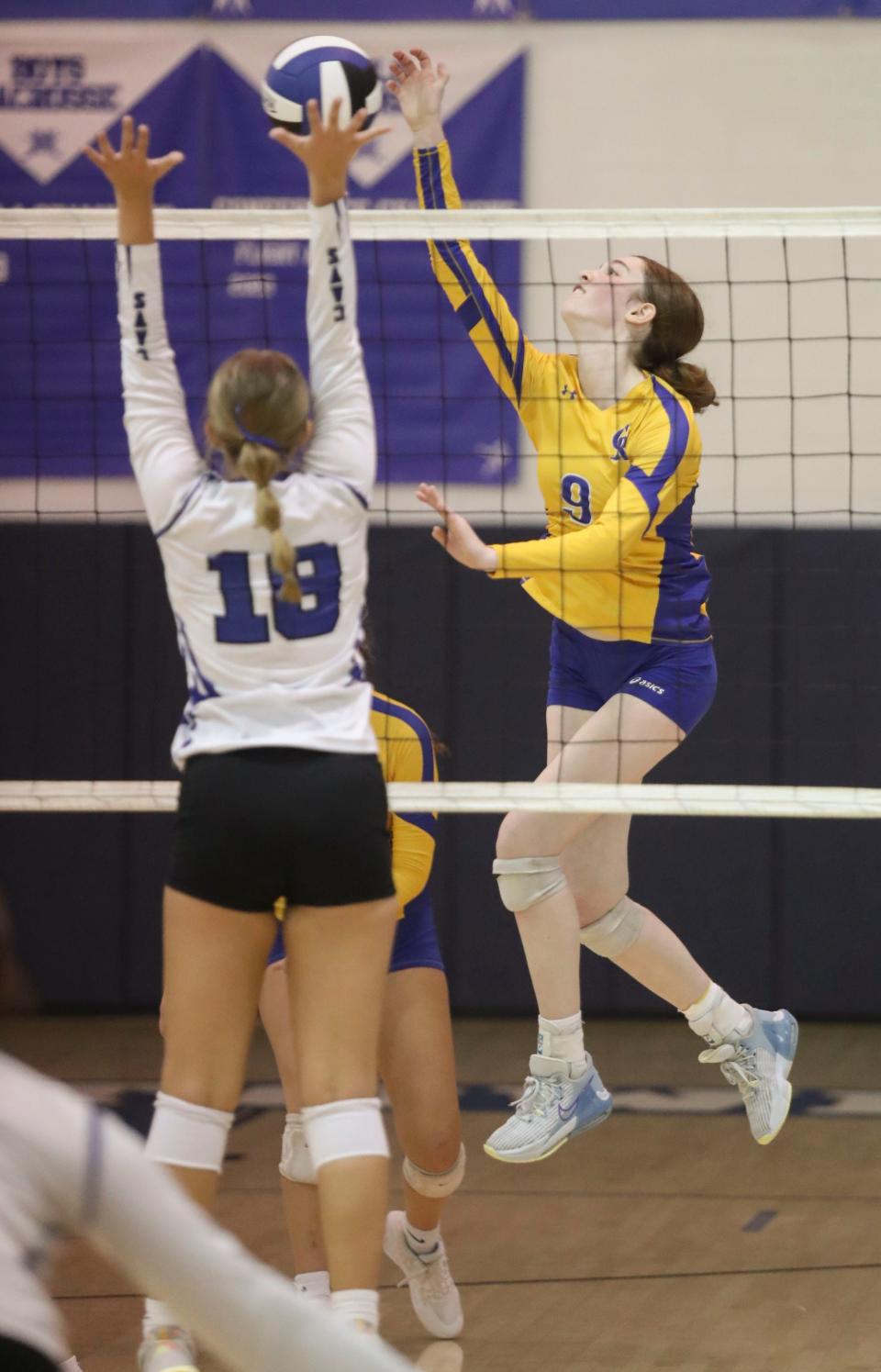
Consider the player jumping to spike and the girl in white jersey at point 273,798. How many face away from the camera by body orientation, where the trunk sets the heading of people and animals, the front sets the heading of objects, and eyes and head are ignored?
1

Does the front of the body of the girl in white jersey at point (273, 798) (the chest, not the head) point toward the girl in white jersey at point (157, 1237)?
no

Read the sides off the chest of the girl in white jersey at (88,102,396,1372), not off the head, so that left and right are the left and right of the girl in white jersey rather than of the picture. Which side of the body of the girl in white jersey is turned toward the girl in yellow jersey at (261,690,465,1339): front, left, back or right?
front

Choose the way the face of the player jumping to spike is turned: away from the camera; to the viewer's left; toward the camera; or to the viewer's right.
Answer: to the viewer's left

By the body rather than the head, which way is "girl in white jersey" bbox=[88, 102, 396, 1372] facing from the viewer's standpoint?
away from the camera

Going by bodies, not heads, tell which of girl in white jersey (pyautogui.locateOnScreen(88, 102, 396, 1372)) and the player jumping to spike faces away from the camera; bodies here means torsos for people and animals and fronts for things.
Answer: the girl in white jersey

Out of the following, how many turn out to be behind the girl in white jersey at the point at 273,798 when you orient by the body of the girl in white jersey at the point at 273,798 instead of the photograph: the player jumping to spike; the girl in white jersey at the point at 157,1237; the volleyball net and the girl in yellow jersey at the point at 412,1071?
1

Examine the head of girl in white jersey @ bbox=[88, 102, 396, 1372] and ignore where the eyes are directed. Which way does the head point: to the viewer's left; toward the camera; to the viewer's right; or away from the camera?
away from the camera

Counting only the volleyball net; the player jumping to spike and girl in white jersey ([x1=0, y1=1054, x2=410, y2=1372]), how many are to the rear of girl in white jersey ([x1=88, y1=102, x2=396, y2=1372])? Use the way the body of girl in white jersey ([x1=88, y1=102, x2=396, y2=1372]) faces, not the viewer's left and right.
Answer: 1

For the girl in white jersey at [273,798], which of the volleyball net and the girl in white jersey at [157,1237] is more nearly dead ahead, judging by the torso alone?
the volleyball net

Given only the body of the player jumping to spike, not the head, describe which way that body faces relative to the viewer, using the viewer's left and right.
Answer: facing the viewer and to the left of the viewer
